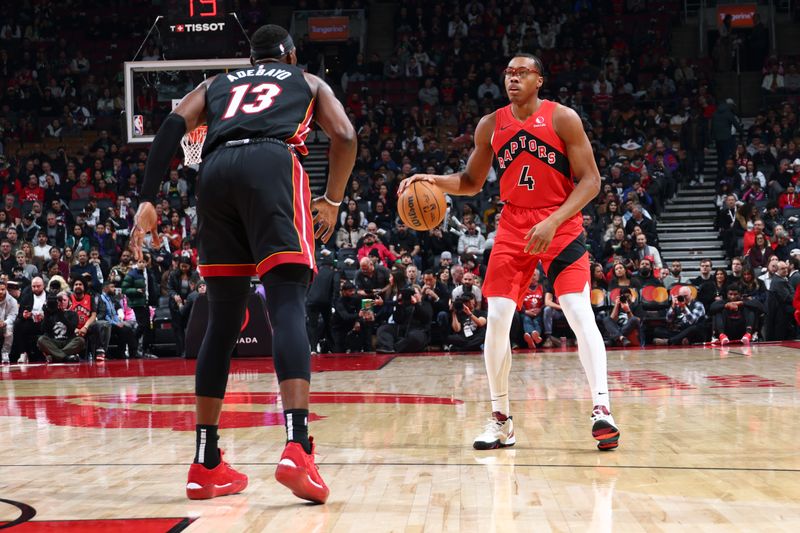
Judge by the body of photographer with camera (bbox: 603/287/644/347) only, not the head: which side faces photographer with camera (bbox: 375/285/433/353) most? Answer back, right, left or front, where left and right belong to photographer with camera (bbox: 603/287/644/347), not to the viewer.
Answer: right

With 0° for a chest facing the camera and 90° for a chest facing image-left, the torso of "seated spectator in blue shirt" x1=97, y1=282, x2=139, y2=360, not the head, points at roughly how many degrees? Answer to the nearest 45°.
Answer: approximately 315°

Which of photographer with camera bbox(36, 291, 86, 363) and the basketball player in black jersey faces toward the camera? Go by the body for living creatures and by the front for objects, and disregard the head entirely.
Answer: the photographer with camera

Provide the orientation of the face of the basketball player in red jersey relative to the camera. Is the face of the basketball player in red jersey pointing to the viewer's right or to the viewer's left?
to the viewer's left

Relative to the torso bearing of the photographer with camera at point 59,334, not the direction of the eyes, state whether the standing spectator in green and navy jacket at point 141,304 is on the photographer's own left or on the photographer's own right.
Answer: on the photographer's own left

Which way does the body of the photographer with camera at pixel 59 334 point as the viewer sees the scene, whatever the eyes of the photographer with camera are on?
toward the camera

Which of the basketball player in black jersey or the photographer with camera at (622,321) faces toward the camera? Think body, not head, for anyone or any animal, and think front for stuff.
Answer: the photographer with camera

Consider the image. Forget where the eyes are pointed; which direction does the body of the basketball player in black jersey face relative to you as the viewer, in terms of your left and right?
facing away from the viewer and to the right of the viewer

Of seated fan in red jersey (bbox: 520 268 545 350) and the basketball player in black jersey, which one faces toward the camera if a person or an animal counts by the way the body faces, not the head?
the seated fan in red jersey

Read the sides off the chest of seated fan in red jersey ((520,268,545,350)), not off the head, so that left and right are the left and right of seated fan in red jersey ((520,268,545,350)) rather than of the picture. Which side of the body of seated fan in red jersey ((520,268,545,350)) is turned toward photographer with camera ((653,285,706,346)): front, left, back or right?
left

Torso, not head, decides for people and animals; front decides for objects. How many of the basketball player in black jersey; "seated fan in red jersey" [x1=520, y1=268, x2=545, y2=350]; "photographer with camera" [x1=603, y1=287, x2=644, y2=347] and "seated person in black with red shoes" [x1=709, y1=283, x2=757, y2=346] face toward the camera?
3

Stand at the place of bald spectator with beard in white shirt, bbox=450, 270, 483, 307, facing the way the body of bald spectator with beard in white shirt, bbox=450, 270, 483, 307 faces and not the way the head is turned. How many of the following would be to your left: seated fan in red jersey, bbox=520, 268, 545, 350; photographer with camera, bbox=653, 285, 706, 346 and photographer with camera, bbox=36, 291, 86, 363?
2

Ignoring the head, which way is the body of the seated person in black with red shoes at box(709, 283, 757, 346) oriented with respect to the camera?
toward the camera
